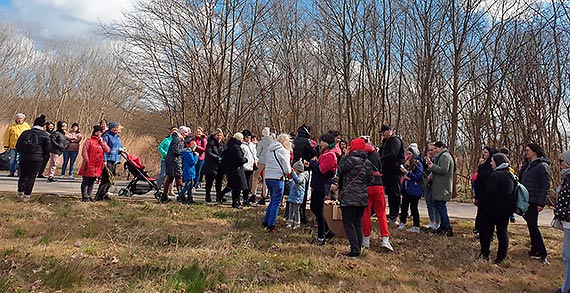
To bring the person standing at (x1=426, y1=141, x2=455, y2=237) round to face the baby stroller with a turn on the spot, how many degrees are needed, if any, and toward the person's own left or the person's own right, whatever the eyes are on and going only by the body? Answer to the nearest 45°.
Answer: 0° — they already face it

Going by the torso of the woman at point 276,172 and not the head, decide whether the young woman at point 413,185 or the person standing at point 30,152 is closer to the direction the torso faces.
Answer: the young woman

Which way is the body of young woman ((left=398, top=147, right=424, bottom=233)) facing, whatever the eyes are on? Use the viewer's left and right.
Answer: facing the viewer and to the left of the viewer

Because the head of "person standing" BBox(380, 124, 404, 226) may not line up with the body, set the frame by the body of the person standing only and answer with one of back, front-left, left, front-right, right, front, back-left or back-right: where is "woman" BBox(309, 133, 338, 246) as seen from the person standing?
front-left

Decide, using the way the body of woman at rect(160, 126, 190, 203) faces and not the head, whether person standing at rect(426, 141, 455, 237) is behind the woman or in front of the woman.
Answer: in front

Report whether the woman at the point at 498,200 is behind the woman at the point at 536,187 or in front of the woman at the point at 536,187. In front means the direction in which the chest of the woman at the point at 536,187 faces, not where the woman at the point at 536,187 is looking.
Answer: in front

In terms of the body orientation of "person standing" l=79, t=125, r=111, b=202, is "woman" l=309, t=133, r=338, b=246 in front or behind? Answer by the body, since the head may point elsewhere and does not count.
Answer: in front

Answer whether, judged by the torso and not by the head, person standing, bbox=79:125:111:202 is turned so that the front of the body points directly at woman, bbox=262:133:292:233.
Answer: yes

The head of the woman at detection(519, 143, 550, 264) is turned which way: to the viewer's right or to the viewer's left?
to the viewer's left

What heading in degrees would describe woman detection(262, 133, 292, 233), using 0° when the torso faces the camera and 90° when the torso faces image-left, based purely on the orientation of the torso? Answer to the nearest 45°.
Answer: approximately 225°

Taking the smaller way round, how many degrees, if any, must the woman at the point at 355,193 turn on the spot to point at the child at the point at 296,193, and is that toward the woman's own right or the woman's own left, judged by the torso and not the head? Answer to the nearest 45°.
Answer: approximately 45° to the woman's own left

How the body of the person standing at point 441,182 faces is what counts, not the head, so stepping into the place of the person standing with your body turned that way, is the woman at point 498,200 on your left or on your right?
on your left

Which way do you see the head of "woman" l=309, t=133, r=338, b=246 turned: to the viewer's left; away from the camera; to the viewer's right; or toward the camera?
to the viewer's left
